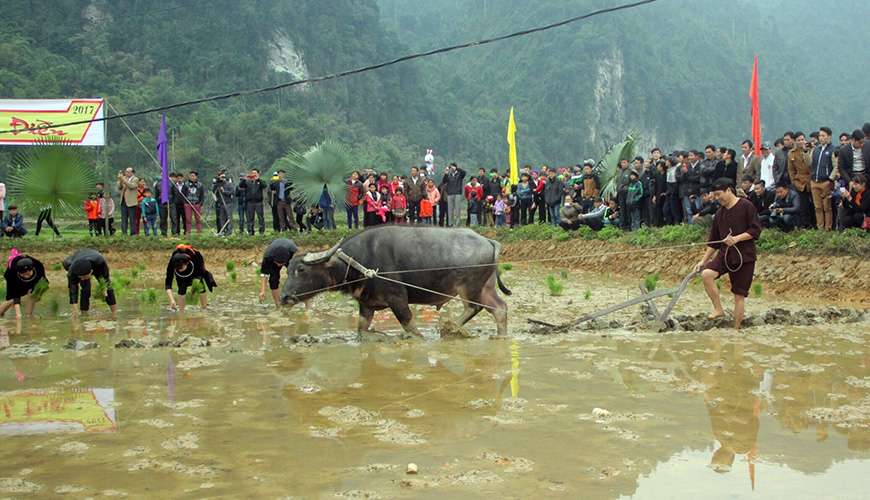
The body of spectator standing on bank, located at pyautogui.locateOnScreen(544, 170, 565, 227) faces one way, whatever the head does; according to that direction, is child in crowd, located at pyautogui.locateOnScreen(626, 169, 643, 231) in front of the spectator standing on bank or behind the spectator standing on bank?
in front

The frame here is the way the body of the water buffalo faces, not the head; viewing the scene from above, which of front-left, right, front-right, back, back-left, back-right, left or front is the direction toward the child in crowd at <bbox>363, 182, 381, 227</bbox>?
right

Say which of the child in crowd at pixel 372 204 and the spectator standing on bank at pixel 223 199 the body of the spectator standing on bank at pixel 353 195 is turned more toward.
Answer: the child in crowd

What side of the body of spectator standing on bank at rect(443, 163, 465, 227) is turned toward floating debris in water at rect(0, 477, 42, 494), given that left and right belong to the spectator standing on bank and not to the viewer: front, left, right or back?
front

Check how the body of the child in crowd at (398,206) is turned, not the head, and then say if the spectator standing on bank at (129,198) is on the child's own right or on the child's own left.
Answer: on the child's own right

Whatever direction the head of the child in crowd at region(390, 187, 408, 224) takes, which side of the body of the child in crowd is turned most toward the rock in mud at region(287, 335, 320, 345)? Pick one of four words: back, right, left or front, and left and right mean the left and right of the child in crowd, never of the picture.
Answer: front

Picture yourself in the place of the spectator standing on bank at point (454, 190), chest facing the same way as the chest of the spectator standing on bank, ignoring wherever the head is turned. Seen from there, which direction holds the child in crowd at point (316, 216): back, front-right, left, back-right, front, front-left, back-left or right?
right

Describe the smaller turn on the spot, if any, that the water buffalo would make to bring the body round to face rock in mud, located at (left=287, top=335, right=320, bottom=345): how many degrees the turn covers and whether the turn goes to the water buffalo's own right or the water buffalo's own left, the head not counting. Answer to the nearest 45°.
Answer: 0° — it already faces it

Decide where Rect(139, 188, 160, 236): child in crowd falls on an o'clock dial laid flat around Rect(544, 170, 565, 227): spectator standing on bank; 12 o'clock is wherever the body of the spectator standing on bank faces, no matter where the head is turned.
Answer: The child in crowd is roughly at 3 o'clock from the spectator standing on bank.

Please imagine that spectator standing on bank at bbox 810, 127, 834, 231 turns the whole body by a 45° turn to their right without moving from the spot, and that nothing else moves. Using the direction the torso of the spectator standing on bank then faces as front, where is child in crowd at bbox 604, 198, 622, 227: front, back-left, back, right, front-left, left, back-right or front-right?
front-right

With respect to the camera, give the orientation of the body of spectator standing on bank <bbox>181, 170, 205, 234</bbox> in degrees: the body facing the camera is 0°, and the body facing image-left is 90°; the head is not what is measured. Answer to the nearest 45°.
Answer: approximately 0°

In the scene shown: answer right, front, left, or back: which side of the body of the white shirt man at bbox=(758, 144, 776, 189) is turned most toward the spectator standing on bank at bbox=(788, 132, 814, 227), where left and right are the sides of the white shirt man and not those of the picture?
left

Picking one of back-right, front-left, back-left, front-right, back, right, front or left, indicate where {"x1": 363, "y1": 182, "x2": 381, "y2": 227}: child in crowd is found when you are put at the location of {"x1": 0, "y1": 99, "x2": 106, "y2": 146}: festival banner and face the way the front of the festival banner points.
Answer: front-left
